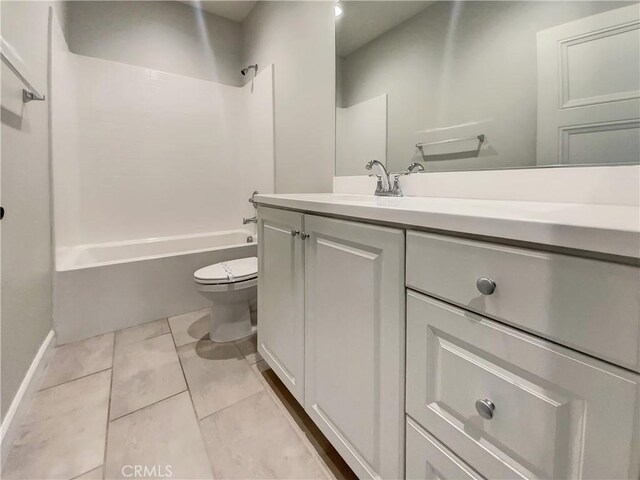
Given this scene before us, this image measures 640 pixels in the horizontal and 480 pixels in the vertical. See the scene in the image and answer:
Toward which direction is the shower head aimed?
to the viewer's left

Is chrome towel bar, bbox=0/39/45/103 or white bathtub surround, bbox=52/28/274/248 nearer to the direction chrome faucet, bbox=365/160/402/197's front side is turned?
the chrome towel bar

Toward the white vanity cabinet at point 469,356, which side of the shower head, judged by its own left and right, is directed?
left

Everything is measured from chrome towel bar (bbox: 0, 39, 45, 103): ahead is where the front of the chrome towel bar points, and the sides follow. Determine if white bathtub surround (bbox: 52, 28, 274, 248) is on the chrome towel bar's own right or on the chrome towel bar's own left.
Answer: on the chrome towel bar's own left

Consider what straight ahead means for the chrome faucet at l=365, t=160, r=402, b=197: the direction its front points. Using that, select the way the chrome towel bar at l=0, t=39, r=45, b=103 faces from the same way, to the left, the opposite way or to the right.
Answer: the opposite way

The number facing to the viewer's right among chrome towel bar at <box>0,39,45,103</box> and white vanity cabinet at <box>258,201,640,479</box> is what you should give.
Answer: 1

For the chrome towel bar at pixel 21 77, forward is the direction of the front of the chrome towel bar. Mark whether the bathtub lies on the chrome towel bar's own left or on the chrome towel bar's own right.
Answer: on the chrome towel bar's own left

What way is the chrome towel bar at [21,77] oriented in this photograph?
to the viewer's right

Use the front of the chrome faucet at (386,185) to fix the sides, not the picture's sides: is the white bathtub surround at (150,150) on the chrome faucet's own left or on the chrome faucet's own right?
on the chrome faucet's own right

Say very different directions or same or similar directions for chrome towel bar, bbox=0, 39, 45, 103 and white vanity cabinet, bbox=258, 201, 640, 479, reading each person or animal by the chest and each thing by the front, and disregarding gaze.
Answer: very different directions
